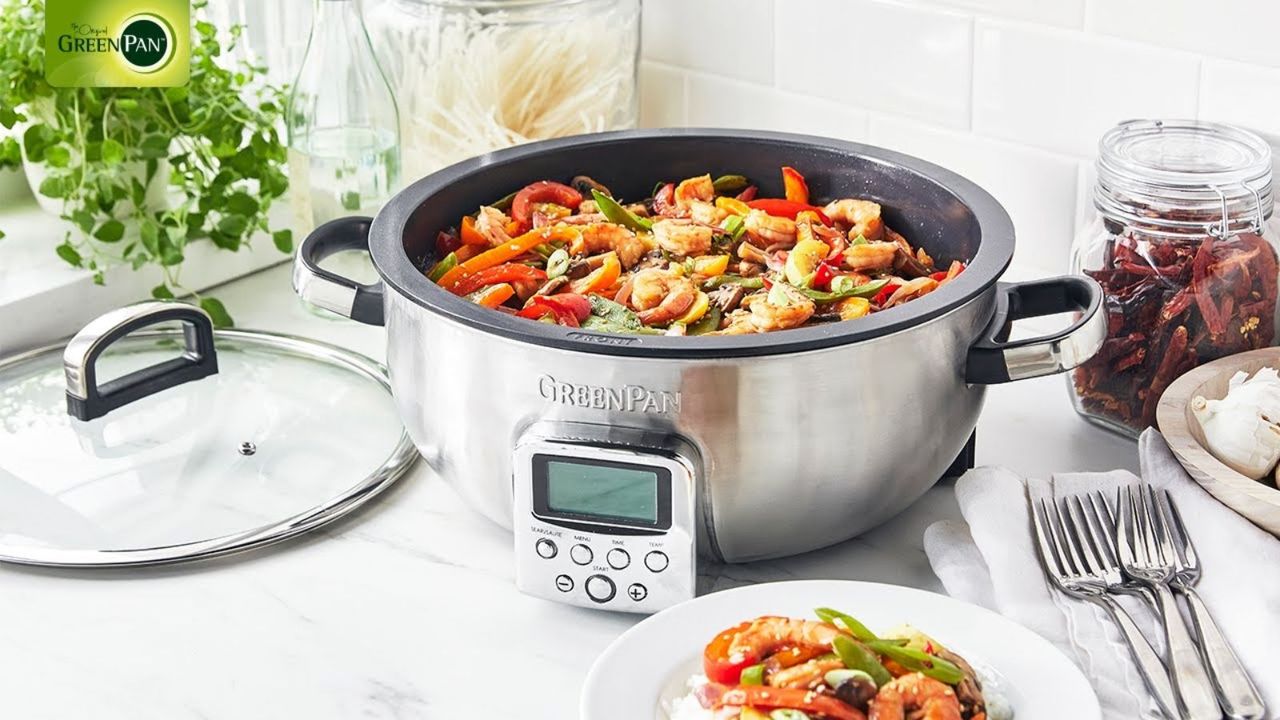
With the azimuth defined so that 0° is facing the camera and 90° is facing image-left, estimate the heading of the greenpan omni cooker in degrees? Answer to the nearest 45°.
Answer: approximately 0°

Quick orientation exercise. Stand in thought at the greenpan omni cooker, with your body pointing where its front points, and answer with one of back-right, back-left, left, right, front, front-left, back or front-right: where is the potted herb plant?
back-right

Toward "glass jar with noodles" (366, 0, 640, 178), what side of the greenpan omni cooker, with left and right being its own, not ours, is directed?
back
